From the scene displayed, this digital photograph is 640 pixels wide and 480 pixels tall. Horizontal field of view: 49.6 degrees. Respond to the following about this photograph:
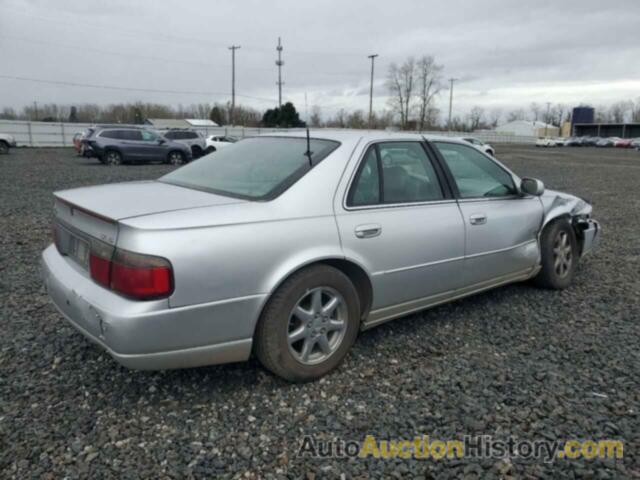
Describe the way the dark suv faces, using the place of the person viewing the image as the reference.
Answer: facing to the right of the viewer

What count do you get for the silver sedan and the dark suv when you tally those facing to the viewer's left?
0

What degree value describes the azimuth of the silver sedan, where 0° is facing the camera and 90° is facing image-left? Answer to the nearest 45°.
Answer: approximately 225°
